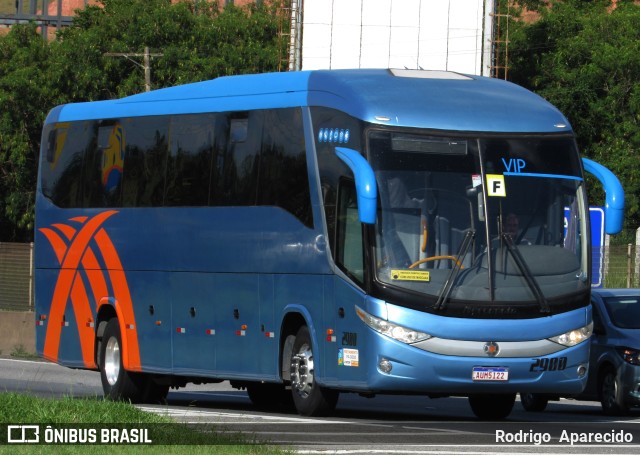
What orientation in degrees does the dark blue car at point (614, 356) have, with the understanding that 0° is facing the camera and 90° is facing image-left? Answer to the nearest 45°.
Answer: approximately 315°

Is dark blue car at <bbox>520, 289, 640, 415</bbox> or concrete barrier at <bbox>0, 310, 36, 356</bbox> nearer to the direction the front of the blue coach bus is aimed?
the dark blue car

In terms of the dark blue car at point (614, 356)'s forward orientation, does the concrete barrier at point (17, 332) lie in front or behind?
behind

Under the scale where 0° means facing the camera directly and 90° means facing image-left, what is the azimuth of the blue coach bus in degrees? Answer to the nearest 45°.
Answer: approximately 315°

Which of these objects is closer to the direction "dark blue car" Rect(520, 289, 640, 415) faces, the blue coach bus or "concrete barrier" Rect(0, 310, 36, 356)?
the blue coach bus

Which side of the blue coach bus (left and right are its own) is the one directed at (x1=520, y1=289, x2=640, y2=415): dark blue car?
left

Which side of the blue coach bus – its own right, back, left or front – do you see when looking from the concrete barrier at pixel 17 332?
back

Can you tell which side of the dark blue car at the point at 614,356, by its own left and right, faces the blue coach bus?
right
